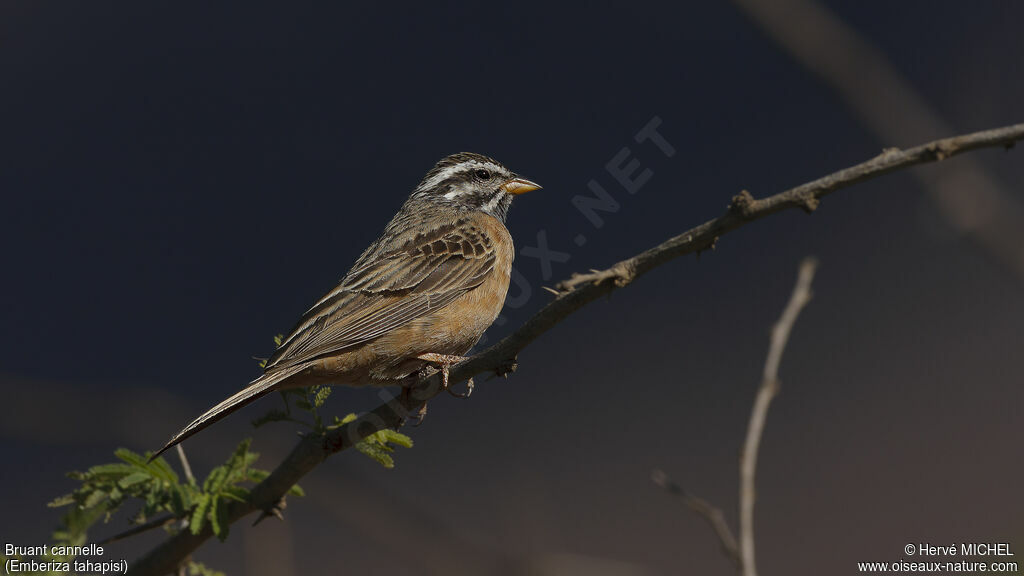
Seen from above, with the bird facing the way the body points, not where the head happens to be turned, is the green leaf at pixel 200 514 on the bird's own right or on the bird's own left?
on the bird's own right

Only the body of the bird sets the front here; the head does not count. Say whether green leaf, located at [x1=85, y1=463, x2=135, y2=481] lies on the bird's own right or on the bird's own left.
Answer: on the bird's own right

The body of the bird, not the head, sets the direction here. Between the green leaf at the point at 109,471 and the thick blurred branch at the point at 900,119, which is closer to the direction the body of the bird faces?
the thick blurred branch

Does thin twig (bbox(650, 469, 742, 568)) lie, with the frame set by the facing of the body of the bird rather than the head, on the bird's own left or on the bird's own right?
on the bird's own left

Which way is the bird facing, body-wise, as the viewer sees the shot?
to the viewer's right

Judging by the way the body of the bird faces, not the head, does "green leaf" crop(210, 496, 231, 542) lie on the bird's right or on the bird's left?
on the bird's right
